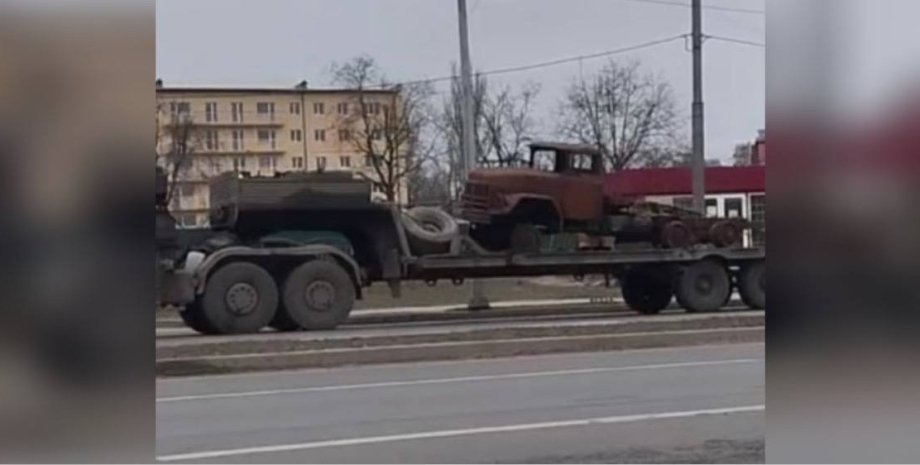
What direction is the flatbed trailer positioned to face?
to the viewer's left

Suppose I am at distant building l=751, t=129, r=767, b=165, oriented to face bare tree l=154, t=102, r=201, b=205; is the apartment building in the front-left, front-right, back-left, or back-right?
front-right

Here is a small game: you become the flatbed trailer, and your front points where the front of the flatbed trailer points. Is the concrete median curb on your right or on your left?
on your left
